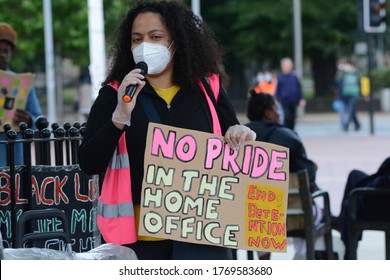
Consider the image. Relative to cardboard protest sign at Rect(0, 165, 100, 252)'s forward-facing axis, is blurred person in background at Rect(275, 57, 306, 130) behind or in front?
behind

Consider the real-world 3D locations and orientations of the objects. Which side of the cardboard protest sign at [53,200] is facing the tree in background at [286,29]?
back

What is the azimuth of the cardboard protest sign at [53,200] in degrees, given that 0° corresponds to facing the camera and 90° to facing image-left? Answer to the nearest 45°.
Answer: approximately 0°
